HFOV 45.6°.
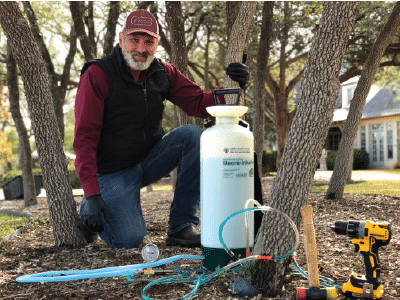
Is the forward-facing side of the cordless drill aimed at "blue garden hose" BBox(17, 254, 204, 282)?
yes

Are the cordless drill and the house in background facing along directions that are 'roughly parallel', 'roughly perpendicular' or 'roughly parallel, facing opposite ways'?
roughly perpendicular

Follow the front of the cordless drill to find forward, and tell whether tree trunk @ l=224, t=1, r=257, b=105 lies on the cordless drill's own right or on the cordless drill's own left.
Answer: on the cordless drill's own right

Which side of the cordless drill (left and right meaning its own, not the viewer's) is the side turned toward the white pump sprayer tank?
front

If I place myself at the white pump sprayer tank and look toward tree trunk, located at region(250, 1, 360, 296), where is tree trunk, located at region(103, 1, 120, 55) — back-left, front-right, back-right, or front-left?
back-left

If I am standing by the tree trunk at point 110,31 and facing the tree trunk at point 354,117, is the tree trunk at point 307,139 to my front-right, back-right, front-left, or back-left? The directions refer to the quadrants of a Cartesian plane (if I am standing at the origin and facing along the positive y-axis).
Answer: front-right

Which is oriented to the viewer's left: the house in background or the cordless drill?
the cordless drill

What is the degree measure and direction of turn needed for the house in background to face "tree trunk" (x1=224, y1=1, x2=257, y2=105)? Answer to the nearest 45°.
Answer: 0° — it already faces it

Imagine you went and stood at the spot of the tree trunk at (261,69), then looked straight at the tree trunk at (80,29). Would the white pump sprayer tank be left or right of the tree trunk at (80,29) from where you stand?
left

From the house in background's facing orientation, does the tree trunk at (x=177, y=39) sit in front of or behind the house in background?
in front

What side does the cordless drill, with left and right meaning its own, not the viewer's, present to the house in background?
right

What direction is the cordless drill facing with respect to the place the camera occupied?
facing to the left of the viewer

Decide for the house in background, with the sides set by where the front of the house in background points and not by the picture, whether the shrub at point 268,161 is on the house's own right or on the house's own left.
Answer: on the house's own right

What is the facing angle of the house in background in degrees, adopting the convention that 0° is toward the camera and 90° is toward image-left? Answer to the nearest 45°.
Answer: approximately 0°

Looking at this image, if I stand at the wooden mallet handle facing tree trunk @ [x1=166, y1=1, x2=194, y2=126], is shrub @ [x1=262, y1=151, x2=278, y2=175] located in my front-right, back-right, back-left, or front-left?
front-right

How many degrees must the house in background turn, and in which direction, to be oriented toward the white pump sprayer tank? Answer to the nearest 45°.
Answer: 0° — it already faces it

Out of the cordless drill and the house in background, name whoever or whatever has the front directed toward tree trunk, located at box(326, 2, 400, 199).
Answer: the house in background

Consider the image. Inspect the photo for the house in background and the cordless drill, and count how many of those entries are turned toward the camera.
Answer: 1
